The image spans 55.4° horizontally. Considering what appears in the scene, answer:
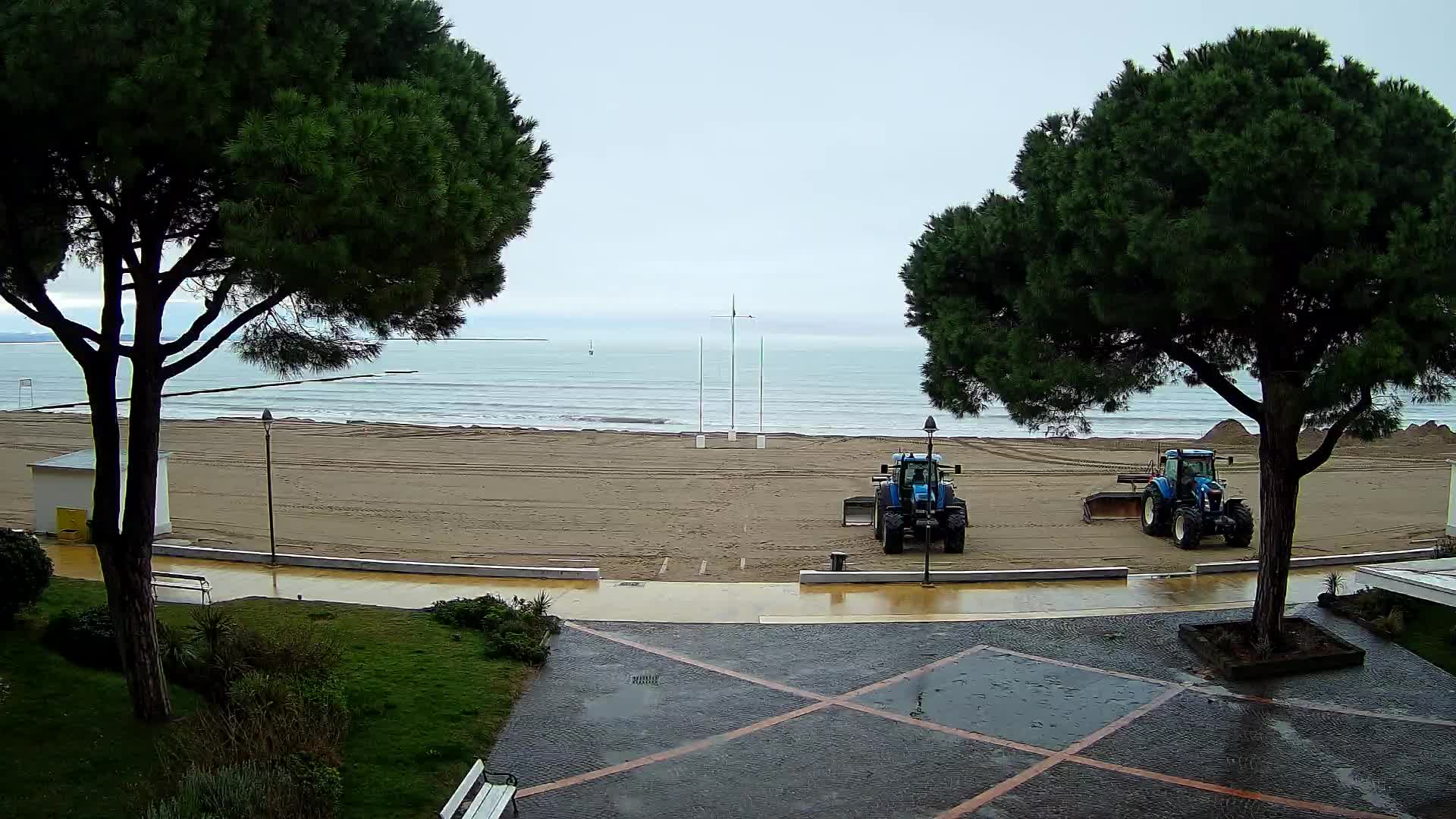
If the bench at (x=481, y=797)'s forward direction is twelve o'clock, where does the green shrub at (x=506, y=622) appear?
The green shrub is roughly at 9 o'clock from the bench.

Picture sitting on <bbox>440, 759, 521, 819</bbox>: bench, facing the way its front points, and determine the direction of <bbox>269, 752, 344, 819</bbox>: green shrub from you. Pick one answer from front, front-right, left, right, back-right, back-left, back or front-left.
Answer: back

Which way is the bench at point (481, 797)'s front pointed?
to the viewer's right

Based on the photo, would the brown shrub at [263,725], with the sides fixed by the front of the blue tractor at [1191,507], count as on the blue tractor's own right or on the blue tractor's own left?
on the blue tractor's own right

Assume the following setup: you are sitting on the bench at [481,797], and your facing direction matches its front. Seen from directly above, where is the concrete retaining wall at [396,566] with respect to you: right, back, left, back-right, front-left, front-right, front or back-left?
left

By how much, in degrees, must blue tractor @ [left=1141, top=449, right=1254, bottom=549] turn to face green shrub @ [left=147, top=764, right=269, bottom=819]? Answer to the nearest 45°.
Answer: approximately 45° to its right

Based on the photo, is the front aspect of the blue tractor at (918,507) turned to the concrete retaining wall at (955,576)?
yes

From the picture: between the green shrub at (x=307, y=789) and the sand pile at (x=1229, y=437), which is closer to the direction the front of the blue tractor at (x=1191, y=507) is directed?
the green shrub

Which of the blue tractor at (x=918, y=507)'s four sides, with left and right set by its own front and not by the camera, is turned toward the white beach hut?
right

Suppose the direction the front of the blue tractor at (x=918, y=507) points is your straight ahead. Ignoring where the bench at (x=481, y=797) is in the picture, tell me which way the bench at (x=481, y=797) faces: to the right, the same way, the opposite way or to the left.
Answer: to the left

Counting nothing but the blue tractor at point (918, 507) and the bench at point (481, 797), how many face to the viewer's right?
1
